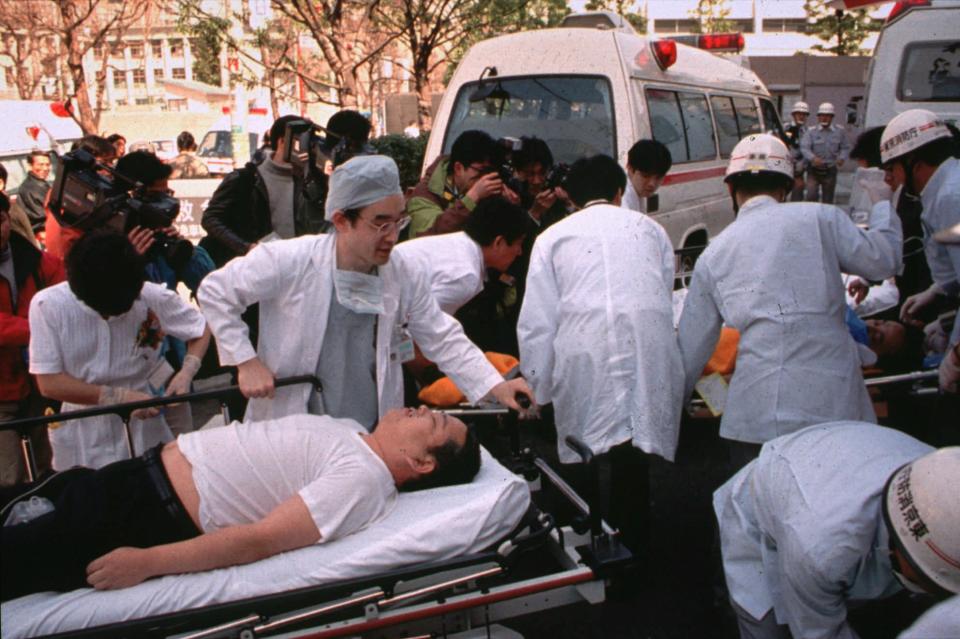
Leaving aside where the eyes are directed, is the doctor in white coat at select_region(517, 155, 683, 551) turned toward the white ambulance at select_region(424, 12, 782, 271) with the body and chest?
yes

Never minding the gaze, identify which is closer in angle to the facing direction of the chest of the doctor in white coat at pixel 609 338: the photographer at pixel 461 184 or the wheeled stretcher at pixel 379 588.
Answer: the photographer

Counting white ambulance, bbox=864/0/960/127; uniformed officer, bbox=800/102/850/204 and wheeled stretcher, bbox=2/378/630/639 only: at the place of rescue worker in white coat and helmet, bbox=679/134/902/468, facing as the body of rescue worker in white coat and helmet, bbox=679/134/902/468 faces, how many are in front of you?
2

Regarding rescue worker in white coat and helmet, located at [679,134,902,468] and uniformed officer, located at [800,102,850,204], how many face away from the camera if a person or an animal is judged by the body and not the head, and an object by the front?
1

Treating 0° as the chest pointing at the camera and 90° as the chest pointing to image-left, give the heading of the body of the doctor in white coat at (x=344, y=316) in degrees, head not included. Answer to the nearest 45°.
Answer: approximately 315°

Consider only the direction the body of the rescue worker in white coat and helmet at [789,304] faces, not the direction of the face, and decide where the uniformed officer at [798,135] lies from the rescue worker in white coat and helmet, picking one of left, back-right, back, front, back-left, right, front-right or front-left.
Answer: front

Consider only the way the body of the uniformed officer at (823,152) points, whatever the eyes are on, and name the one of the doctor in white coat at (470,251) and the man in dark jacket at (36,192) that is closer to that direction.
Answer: the doctor in white coat

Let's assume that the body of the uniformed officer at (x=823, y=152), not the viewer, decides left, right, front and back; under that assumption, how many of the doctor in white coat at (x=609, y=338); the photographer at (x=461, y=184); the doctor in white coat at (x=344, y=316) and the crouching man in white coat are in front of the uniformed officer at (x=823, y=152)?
4

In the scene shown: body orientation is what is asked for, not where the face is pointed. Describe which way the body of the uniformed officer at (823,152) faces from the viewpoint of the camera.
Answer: toward the camera

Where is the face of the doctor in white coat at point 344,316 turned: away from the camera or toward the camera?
toward the camera

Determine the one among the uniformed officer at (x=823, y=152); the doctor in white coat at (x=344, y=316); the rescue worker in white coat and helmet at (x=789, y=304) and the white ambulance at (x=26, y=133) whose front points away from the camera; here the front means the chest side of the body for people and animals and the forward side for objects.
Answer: the rescue worker in white coat and helmet at (x=789, y=304)

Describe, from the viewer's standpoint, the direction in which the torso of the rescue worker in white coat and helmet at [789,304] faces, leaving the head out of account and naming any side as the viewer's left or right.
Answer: facing away from the viewer

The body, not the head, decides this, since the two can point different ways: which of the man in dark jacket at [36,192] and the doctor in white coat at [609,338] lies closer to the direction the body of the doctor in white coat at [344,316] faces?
the doctor in white coat
